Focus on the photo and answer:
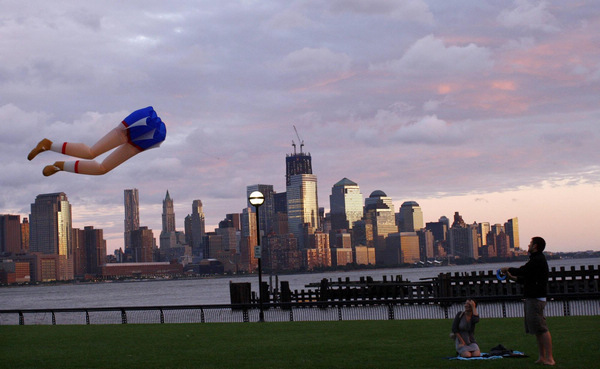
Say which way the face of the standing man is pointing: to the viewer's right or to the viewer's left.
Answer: to the viewer's left

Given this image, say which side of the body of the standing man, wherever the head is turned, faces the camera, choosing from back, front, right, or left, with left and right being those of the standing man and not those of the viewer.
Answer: left

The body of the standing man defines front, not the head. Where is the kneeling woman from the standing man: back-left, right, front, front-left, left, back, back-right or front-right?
front-right
